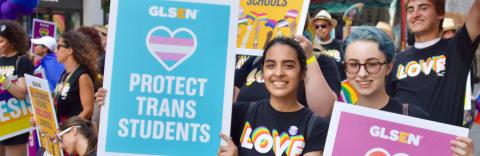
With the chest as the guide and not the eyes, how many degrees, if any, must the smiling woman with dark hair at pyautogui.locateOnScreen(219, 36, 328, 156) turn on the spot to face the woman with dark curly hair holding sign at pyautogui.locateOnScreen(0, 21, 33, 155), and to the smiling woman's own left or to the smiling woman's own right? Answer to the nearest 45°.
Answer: approximately 135° to the smiling woman's own right

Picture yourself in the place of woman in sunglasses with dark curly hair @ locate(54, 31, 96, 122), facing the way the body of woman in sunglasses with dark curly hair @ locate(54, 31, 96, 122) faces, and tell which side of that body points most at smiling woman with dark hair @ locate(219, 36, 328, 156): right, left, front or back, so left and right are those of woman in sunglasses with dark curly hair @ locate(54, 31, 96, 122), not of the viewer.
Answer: left

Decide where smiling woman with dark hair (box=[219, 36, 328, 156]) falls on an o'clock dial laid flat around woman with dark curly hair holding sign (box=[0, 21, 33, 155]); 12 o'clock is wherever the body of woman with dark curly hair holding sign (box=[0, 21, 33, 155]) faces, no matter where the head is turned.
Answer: smiling woman with dark hair (box=[219, 36, 328, 156]) is roughly at 10 o'clock from woman with dark curly hair holding sign (box=[0, 21, 33, 155]).

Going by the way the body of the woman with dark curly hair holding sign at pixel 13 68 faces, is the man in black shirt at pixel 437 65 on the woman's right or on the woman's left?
on the woman's left

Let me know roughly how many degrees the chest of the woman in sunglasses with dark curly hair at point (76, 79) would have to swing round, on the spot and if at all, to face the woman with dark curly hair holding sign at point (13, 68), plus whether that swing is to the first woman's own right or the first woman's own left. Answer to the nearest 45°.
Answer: approximately 45° to the first woman's own right

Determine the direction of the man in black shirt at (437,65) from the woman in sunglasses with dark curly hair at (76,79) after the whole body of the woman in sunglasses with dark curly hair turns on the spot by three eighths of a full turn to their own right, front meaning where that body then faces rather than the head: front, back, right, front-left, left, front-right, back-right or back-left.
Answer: right
